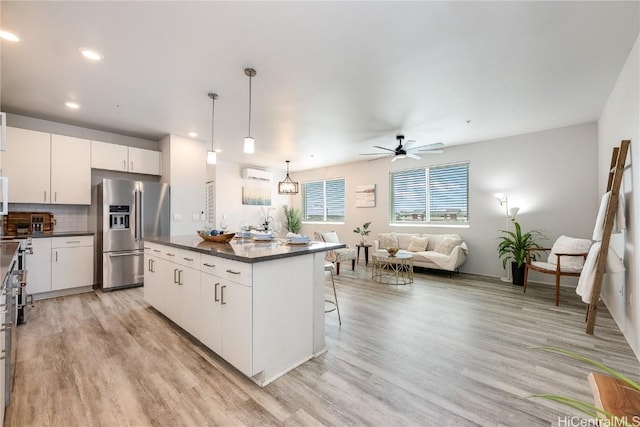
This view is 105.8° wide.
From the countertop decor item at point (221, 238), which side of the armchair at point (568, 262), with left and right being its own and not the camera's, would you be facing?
front

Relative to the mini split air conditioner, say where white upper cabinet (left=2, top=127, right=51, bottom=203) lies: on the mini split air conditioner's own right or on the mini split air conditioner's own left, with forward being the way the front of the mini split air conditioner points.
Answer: on the mini split air conditioner's own right

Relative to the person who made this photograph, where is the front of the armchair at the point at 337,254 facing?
facing the viewer and to the right of the viewer

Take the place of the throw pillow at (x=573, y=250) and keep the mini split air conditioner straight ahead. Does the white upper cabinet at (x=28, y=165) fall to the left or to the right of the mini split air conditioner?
left

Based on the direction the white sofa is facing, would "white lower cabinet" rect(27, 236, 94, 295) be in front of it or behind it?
in front

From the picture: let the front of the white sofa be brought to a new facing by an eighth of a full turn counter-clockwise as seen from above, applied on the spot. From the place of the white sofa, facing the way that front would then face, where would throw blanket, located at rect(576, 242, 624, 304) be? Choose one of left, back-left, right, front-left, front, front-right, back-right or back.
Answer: front-left

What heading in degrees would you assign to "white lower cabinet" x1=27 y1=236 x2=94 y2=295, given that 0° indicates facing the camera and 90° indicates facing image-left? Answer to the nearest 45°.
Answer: approximately 0°

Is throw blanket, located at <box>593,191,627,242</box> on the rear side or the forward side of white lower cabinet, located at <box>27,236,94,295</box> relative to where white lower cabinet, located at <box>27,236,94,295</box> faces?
on the forward side

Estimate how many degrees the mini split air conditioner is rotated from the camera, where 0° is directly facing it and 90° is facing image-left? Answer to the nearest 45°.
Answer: approximately 315°
